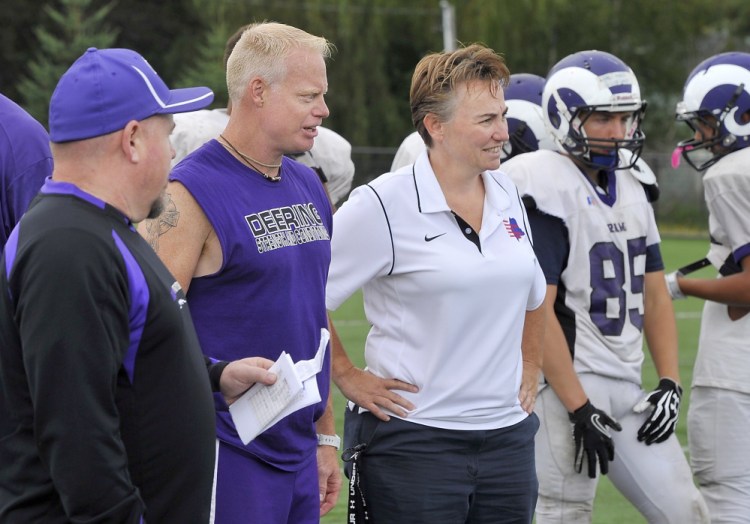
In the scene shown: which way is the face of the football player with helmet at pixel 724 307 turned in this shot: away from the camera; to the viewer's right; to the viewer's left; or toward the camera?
to the viewer's left

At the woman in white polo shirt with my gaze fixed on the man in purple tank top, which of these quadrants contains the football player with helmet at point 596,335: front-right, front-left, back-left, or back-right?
back-right

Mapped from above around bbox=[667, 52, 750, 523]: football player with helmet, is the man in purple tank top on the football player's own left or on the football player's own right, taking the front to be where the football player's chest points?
on the football player's own left

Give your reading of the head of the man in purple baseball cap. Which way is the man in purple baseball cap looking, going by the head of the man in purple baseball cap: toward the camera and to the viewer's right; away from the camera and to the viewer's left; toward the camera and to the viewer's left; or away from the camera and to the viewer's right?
away from the camera and to the viewer's right

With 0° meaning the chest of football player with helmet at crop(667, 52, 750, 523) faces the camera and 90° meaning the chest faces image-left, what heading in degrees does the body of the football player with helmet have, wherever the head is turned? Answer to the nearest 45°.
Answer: approximately 90°

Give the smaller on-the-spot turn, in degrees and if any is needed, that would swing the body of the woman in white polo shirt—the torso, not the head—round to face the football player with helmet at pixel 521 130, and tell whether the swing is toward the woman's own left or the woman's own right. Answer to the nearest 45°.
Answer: approximately 135° to the woman's own left

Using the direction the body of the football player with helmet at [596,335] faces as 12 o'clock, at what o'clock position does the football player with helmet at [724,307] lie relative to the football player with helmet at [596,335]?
the football player with helmet at [724,307] is roughly at 9 o'clock from the football player with helmet at [596,335].

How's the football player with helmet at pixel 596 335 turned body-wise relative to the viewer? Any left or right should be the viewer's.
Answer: facing the viewer and to the right of the viewer
